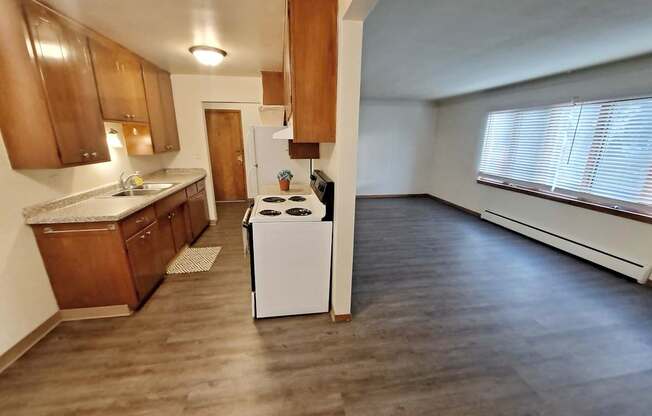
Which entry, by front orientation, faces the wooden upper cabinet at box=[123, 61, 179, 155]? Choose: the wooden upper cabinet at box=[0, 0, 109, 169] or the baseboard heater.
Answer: the baseboard heater

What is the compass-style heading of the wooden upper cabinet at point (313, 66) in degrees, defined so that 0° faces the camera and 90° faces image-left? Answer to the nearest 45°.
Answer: approximately 90°

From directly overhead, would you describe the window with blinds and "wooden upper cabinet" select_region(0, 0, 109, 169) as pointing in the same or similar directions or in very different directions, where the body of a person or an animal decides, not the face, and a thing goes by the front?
very different directions

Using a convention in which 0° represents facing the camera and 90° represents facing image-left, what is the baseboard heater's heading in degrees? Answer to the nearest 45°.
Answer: approximately 45°

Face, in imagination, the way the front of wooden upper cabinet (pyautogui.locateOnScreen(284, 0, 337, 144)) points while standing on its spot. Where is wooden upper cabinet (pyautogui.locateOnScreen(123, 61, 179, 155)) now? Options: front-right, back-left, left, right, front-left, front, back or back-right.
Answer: front-right

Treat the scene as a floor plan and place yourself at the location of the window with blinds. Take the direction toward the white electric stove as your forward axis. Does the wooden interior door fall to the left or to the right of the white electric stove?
right

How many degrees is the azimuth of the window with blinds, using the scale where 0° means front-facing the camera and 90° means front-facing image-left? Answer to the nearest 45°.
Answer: approximately 45°

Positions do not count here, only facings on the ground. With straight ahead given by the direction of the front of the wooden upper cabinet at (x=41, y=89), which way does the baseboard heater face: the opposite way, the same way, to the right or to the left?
the opposite way

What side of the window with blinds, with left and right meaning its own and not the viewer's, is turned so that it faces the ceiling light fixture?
front

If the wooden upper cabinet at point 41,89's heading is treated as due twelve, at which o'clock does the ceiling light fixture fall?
The ceiling light fixture is roughly at 10 o'clock from the wooden upper cabinet.

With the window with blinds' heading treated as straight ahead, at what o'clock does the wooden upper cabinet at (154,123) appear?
The wooden upper cabinet is roughly at 12 o'clock from the window with blinds.

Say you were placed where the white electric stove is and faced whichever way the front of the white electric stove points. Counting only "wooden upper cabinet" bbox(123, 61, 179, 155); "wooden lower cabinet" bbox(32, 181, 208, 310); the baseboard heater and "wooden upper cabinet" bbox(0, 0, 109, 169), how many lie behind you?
1
